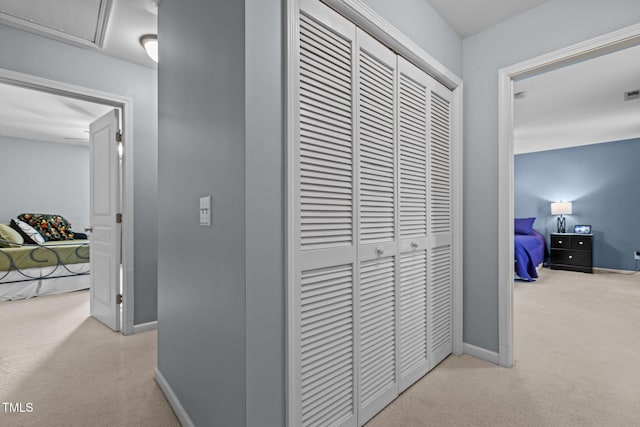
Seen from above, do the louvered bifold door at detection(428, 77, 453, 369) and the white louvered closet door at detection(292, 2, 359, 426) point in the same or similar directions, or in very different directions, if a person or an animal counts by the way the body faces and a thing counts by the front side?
same or similar directions

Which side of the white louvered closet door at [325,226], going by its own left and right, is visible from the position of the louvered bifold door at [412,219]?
left

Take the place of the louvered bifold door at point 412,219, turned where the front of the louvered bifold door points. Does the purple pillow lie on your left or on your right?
on your left

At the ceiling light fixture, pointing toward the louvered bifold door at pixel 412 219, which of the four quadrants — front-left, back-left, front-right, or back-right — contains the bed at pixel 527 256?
front-left

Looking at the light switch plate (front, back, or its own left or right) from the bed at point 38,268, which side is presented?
right

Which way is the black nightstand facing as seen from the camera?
toward the camera

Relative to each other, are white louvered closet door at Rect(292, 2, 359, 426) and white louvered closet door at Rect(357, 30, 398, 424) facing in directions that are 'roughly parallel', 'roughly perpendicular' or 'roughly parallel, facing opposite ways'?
roughly parallel
